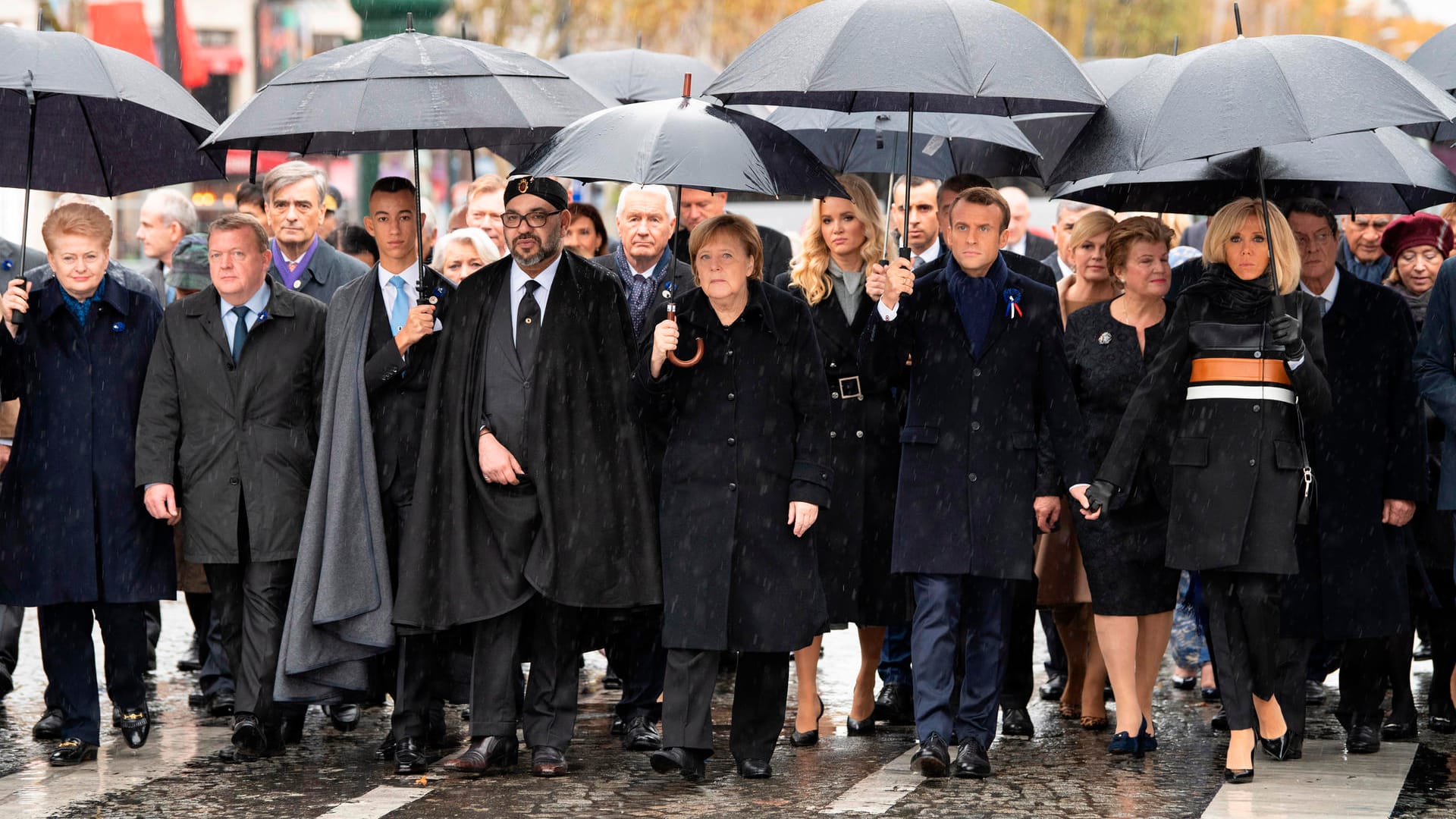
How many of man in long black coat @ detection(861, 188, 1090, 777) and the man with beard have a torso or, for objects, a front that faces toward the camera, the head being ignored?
2

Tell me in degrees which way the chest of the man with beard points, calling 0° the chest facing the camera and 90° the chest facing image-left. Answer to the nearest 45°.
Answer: approximately 0°

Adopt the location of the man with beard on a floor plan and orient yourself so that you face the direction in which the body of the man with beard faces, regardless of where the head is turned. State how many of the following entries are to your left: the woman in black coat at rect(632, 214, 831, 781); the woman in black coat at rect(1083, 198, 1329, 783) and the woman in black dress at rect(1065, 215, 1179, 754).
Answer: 3

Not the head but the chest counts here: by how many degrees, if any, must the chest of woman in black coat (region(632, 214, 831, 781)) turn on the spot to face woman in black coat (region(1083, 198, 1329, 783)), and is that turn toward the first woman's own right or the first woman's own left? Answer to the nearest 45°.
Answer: approximately 90° to the first woman's own left

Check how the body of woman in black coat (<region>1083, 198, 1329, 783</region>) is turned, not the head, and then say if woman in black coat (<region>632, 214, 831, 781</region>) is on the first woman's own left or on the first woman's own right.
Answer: on the first woman's own right

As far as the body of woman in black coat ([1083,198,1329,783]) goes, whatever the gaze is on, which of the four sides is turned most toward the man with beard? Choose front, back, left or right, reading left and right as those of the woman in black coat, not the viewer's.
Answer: right
